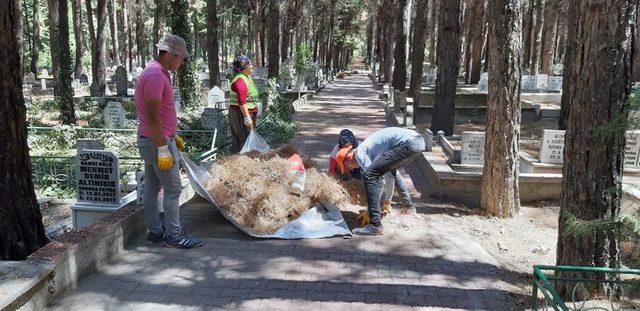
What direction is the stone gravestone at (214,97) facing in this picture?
toward the camera

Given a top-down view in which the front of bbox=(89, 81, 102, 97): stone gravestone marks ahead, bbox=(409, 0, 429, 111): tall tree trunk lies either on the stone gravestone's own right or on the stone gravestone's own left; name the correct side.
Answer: on the stone gravestone's own left

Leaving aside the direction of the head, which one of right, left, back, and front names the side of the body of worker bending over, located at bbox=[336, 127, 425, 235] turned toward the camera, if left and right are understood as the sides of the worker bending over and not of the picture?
left

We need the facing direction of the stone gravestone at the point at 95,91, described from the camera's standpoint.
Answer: facing the viewer

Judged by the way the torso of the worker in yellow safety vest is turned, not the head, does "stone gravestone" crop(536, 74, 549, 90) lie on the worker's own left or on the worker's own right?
on the worker's own left

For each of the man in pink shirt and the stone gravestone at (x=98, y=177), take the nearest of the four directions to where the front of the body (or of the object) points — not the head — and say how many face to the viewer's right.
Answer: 1

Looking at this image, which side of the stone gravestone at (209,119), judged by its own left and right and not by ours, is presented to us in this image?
front

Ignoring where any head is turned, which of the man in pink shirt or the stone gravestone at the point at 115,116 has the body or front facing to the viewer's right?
the man in pink shirt

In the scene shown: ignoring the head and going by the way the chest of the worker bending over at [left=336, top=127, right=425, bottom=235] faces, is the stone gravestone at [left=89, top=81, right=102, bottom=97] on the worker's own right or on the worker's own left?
on the worker's own right

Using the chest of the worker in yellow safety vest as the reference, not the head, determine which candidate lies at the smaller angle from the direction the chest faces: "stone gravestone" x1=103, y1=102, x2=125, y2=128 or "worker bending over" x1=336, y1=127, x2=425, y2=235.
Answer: the worker bending over

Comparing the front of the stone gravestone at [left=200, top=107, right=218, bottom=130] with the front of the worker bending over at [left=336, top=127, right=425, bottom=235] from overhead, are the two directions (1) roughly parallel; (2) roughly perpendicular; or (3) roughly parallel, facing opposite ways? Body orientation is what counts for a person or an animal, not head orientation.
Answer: roughly perpendicular

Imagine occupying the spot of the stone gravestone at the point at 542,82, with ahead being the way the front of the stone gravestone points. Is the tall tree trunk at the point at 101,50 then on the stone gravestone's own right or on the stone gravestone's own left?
on the stone gravestone's own right

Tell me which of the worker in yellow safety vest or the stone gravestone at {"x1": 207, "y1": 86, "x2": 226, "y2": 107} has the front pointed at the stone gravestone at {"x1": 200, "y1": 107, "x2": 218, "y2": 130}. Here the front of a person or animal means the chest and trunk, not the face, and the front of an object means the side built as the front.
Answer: the stone gravestone at {"x1": 207, "y1": 86, "x2": 226, "y2": 107}

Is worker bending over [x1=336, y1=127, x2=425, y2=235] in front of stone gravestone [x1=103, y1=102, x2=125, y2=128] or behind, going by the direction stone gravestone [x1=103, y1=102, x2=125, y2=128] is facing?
in front

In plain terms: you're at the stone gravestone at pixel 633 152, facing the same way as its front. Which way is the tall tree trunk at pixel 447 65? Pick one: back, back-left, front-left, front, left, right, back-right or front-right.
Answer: back-right
